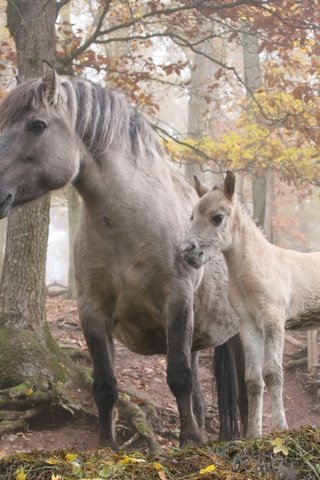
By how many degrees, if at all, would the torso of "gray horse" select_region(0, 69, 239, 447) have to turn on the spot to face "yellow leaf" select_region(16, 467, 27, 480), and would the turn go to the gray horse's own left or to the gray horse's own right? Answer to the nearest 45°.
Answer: approximately 45° to the gray horse's own left

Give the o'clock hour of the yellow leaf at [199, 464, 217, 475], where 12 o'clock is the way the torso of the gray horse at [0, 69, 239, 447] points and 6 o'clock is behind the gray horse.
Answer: The yellow leaf is roughly at 10 o'clock from the gray horse.

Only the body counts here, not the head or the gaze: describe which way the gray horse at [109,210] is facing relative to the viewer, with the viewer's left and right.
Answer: facing the viewer and to the left of the viewer

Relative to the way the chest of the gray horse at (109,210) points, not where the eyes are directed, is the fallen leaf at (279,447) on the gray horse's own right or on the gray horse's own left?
on the gray horse's own left

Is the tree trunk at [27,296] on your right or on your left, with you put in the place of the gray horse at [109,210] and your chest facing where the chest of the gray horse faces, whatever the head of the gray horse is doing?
on your right

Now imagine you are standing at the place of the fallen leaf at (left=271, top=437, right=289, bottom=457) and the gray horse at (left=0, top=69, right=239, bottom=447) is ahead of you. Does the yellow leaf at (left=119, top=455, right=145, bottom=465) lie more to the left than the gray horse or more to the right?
left

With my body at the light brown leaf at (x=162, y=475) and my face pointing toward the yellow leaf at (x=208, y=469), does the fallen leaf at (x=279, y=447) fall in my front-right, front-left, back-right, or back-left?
front-left

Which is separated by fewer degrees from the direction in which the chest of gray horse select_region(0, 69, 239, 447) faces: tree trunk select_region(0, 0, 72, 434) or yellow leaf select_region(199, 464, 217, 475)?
the yellow leaf

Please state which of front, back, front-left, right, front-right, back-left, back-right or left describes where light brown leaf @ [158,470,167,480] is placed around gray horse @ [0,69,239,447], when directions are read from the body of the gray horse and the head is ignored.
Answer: front-left

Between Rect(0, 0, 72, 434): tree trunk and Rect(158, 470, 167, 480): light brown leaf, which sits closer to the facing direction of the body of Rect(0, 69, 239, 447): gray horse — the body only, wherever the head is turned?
the light brown leaf

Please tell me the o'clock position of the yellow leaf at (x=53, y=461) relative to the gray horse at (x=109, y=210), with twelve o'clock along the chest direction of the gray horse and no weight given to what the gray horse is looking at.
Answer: The yellow leaf is roughly at 11 o'clock from the gray horse.
